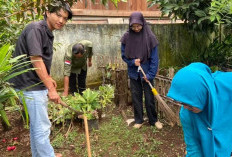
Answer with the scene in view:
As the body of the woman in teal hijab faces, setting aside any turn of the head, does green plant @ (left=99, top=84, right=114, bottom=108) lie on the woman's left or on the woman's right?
on the woman's right

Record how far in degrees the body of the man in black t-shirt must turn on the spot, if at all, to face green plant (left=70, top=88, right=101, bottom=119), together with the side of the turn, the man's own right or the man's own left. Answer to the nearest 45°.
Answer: approximately 45° to the man's own left

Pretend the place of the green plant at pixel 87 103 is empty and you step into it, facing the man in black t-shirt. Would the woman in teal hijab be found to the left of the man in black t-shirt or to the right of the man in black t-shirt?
left

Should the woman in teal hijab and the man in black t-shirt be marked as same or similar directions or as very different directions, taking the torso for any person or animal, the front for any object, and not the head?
very different directions

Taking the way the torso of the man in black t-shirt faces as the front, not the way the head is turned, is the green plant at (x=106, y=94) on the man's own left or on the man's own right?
on the man's own left

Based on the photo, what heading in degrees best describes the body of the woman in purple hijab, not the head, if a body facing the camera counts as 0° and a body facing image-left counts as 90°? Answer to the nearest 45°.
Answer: approximately 0°

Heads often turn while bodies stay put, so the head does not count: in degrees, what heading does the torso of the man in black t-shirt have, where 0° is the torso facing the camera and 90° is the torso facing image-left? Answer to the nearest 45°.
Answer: approximately 270°
